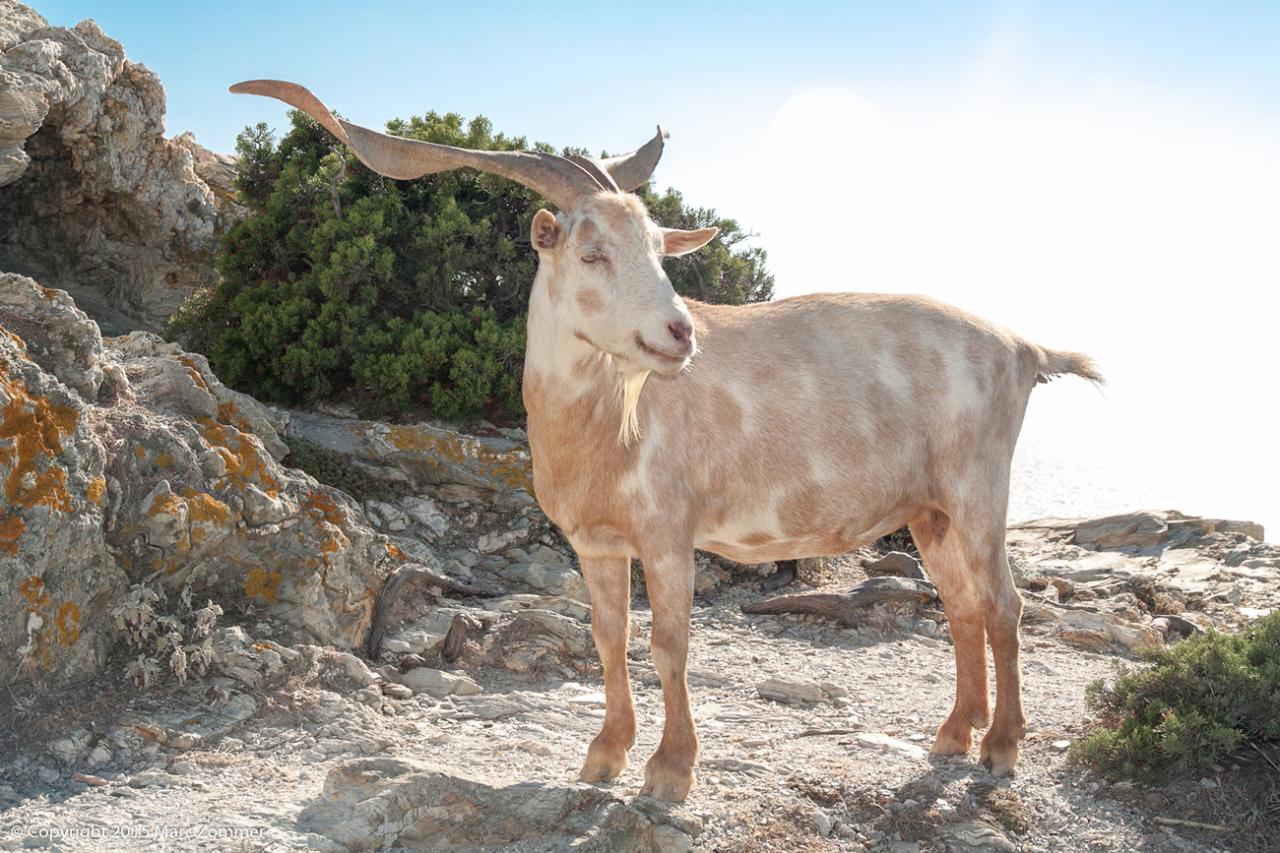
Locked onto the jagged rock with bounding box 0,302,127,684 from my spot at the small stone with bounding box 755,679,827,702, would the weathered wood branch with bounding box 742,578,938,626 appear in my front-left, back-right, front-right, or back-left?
back-right

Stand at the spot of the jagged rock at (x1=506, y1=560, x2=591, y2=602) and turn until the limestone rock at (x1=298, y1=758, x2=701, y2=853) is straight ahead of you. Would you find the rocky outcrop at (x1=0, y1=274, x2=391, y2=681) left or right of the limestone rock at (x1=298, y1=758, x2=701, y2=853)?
right

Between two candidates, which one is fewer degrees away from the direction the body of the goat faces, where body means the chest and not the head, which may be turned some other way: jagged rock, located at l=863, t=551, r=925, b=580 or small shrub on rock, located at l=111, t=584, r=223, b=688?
the small shrub on rock

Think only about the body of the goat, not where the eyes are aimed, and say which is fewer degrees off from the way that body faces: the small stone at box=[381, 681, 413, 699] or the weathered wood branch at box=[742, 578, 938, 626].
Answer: the small stone

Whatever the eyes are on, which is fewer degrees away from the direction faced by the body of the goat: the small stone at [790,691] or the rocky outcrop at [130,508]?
the rocky outcrop

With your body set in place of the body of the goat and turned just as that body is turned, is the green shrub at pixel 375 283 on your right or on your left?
on your right

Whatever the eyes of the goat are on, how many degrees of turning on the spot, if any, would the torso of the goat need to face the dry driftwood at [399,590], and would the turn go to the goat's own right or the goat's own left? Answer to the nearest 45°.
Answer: approximately 90° to the goat's own right

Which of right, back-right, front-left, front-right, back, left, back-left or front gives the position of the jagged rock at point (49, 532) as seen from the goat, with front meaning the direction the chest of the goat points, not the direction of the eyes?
front-right

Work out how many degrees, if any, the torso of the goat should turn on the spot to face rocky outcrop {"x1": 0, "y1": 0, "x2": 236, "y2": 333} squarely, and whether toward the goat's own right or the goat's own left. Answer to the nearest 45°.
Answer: approximately 90° to the goat's own right

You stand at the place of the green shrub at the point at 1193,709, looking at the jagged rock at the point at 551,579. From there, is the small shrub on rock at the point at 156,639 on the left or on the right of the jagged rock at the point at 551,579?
left

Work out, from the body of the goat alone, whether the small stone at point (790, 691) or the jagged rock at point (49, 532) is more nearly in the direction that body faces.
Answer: the jagged rock

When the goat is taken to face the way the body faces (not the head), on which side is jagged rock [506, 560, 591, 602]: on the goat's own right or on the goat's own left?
on the goat's own right

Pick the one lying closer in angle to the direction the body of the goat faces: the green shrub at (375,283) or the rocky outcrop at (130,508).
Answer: the rocky outcrop

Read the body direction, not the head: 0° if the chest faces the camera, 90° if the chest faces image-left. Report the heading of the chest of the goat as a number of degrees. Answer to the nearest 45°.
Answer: approximately 45°
